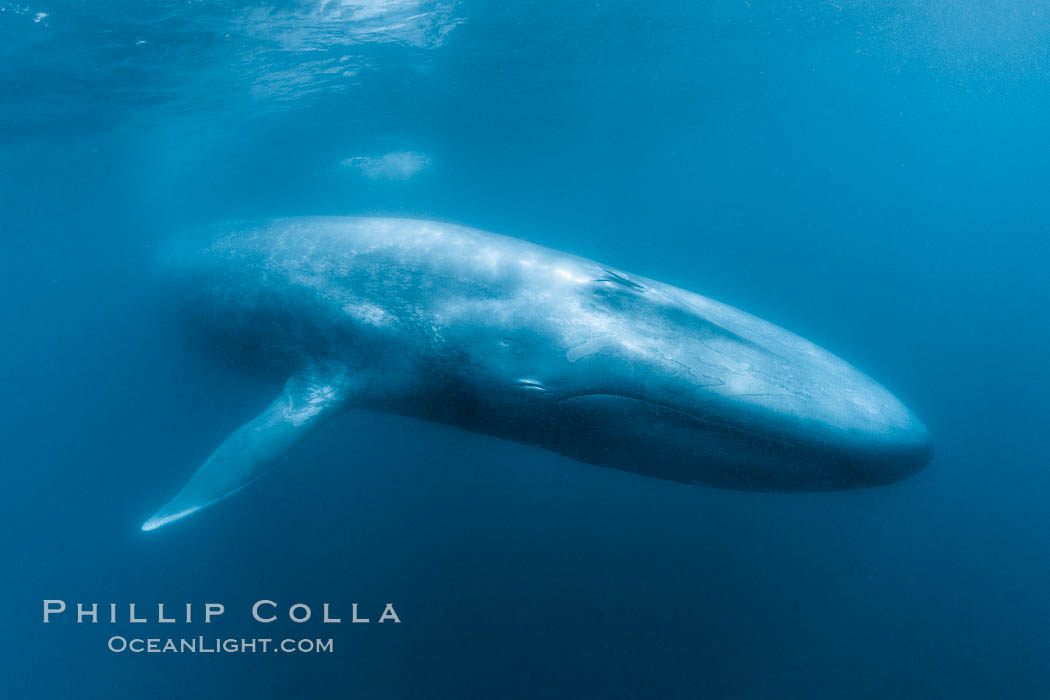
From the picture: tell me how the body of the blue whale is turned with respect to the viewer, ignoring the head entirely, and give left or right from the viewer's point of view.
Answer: facing the viewer and to the right of the viewer
